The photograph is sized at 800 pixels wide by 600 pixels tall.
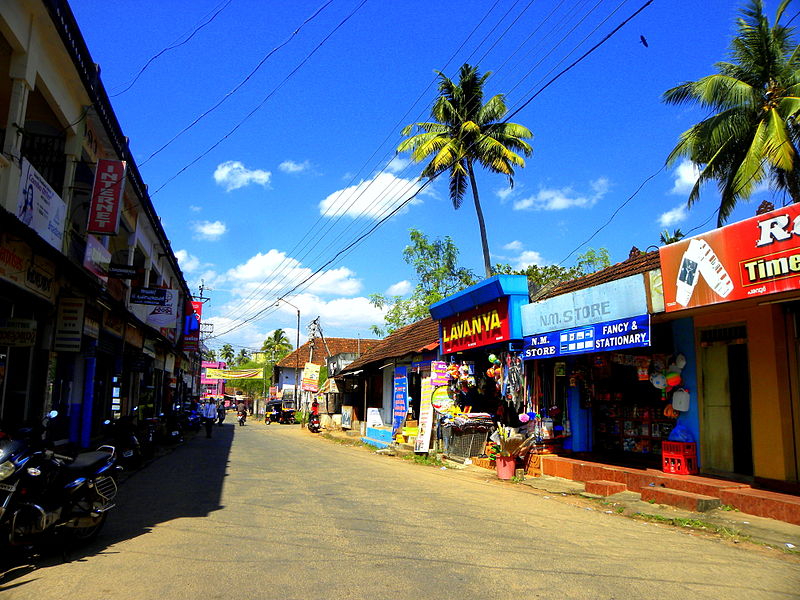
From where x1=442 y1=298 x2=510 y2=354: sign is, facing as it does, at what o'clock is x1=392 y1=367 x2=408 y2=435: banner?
The banner is roughly at 4 o'clock from the sign.

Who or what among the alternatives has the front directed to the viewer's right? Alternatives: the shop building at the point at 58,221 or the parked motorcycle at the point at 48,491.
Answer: the shop building

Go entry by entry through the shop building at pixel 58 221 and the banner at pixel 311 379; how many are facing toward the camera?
1

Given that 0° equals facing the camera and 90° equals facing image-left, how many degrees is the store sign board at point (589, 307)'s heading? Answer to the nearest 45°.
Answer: approximately 45°

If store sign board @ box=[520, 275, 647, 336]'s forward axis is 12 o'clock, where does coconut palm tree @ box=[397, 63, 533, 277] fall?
The coconut palm tree is roughly at 4 o'clock from the store sign board.

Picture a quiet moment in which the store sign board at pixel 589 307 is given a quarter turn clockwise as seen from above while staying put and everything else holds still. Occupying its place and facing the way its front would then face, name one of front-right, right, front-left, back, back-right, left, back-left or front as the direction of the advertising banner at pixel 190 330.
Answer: front

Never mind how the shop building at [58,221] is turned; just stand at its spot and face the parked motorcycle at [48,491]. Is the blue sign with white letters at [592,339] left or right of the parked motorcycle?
left

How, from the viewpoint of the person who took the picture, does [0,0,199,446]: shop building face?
facing to the right of the viewer

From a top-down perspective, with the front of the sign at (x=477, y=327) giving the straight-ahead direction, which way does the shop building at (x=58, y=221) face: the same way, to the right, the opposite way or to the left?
the opposite way
